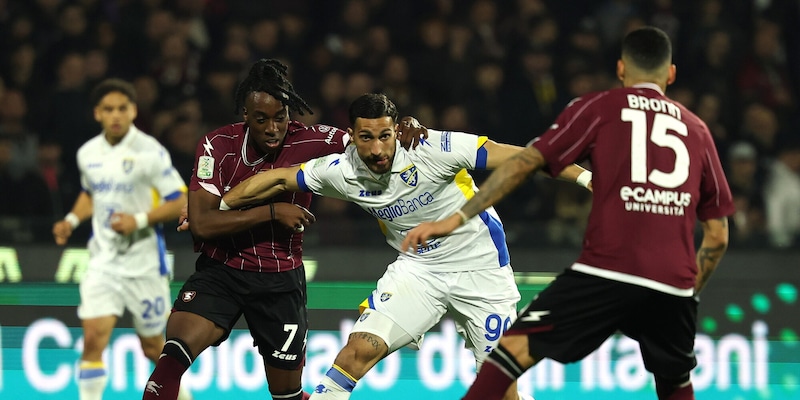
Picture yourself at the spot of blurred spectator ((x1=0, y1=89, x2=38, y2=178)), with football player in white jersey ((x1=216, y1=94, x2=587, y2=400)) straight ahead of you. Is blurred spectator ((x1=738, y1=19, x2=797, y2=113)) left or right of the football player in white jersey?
left

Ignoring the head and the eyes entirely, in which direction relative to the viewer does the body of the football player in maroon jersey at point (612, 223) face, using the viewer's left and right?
facing away from the viewer

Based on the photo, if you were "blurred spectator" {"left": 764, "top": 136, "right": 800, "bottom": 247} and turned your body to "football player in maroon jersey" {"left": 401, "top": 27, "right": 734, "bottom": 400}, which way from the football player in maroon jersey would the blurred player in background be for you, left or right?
right

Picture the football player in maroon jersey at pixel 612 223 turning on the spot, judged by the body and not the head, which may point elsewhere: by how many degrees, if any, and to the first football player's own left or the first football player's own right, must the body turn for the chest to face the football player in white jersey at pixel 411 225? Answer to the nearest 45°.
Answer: approximately 45° to the first football player's own left

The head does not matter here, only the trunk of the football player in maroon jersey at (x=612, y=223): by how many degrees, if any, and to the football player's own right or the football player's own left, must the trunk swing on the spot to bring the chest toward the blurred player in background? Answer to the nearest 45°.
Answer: approximately 45° to the football player's own left

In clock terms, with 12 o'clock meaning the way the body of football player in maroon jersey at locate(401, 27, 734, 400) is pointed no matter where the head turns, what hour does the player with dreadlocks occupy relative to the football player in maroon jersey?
The player with dreadlocks is roughly at 10 o'clock from the football player in maroon jersey.

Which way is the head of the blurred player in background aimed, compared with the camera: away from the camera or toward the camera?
toward the camera

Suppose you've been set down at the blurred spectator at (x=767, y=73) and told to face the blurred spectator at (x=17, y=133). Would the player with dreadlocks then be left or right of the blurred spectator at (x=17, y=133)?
left

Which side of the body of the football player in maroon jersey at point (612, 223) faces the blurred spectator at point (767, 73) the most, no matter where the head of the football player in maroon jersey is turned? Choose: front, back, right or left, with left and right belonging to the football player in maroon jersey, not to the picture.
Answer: front

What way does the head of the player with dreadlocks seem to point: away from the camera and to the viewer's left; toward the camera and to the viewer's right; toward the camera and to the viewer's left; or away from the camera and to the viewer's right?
toward the camera and to the viewer's right

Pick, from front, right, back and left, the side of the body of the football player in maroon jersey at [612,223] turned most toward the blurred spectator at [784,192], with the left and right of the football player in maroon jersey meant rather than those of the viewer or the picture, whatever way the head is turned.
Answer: front
